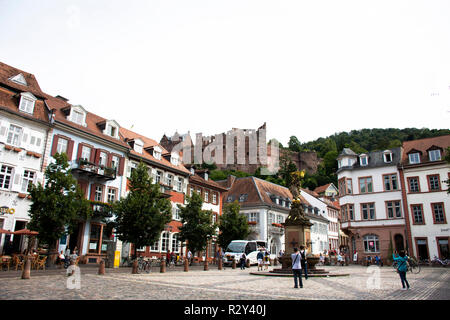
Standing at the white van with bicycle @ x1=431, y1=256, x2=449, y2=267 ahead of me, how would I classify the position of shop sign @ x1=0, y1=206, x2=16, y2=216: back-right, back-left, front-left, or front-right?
back-right
